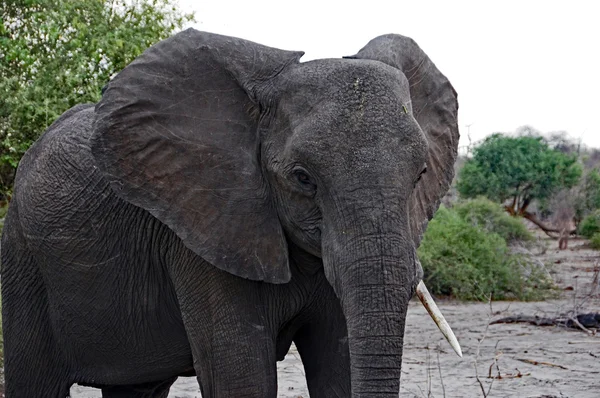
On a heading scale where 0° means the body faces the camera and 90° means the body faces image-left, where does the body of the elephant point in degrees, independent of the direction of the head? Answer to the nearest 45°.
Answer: approximately 315°

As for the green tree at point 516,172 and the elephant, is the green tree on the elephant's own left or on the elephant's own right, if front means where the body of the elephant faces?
on the elephant's own left

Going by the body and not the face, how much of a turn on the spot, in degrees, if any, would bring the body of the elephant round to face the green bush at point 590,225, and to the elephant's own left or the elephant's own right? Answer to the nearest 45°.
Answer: approximately 90° to the elephant's own left

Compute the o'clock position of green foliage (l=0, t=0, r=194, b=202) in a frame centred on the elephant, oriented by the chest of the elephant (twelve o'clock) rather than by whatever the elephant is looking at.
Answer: The green foliage is roughly at 7 o'clock from the elephant.

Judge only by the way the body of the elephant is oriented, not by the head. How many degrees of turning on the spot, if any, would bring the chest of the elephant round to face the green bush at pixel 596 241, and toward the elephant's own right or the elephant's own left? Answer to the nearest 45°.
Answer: approximately 90° to the elephant's own left
